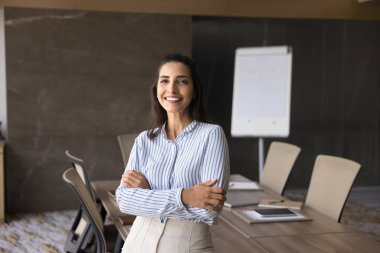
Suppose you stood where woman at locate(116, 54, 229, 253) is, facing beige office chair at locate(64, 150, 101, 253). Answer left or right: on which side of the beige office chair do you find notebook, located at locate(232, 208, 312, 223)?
right

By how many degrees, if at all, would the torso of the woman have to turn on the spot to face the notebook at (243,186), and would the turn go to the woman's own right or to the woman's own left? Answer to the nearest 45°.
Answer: approximately 180°

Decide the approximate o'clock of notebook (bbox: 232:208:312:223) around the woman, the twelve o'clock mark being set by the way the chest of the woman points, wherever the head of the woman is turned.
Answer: The notebook is roughly at 7 o'clock from the woman.

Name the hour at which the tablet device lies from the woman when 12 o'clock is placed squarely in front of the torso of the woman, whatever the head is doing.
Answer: The tablet device is roughly at 7 o'clock from the woman.

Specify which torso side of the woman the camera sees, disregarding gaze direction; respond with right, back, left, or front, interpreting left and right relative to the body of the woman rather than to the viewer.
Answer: front

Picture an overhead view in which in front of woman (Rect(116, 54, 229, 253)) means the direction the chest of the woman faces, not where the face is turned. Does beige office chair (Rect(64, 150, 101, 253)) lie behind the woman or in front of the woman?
behind

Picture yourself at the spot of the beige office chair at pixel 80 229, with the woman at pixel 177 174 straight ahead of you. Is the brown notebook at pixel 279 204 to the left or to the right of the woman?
left
